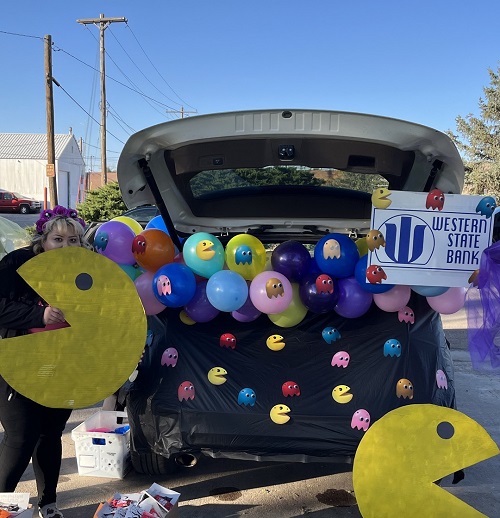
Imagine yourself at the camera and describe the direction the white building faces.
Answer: facing the viewer and to the right of the viewer

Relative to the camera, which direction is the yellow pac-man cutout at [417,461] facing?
to the viewer's right

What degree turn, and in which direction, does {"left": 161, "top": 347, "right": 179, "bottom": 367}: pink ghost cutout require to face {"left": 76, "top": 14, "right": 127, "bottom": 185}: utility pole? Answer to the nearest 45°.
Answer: approximately 180°

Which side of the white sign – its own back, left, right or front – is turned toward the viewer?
front

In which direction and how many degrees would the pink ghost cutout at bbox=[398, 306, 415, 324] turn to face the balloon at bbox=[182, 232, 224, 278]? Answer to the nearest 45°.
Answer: approximately 90° to its right

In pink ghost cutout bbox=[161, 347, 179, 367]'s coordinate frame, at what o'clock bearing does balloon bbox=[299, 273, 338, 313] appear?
The balloon is roughly at 9 o'clock from the pink ghost cutout.

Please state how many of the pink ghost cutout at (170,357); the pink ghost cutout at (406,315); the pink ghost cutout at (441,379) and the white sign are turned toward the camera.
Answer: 4

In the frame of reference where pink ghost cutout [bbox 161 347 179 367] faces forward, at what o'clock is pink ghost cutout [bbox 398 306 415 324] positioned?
pink ghost cutout [bbox 398 306 415 324] is roughly at 9 o'clock from pink ghost cutout [bbox 161 347 179 367].
